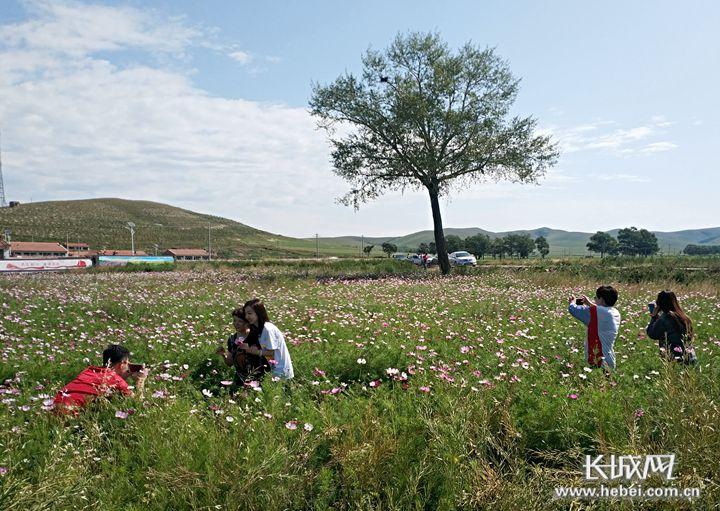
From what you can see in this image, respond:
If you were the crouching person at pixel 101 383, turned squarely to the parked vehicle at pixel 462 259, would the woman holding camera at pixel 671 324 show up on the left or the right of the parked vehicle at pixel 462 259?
right

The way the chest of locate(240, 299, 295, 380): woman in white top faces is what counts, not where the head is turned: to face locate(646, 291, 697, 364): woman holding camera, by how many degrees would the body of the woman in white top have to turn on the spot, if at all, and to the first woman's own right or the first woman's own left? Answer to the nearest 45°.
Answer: approximately 180°

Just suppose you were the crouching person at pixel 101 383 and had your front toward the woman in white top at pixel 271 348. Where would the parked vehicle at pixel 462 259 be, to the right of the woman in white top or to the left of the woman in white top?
left

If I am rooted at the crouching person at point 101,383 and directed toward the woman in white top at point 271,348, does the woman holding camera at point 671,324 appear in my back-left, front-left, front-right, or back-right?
front-right

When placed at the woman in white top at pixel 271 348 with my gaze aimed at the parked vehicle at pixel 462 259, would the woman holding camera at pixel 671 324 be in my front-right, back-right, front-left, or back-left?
front-right

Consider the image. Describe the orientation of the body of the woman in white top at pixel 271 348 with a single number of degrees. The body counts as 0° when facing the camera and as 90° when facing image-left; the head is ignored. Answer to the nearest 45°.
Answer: approximately 90°

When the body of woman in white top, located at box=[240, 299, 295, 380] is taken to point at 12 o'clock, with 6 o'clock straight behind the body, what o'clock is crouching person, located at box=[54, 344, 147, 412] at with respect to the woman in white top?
The crouching person is roughly at 11 o'clock from the woman in white top.

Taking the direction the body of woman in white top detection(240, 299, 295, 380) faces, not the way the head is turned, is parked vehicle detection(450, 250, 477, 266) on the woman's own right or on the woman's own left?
on the woman's own right

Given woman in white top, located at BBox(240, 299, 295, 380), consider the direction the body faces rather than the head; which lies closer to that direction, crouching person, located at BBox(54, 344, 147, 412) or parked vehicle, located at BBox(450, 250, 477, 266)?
the crouching person
